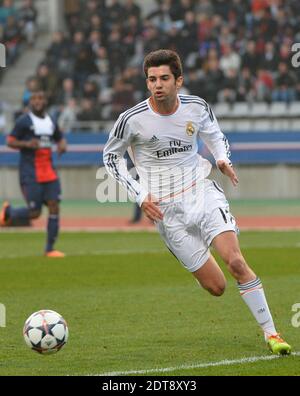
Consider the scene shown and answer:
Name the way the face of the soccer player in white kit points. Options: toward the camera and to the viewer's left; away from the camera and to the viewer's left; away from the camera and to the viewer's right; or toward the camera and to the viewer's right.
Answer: toward the camera and to the viewer's left

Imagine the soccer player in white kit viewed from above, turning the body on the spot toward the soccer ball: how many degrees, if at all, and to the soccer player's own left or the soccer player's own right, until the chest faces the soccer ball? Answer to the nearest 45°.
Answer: approximately 45° to the soccer player's own right
